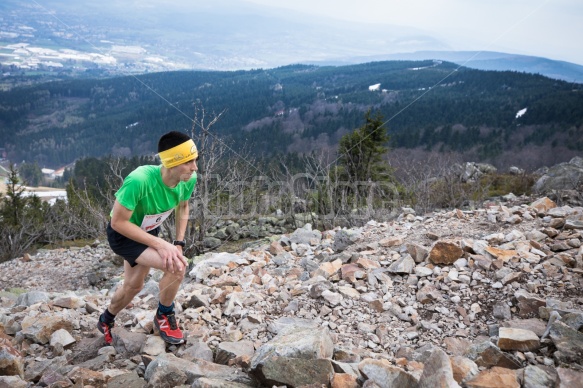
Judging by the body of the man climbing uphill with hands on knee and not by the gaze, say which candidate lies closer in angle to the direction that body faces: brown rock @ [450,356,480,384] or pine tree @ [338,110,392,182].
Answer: the brown rock

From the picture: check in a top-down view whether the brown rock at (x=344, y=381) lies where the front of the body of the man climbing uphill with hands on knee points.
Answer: yes

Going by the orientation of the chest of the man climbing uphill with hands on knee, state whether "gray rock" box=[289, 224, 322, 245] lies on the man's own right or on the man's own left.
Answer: on the man's own left

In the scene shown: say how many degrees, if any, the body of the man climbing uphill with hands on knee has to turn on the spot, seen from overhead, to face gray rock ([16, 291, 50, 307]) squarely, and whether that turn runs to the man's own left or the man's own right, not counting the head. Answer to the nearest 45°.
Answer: approximately 180°

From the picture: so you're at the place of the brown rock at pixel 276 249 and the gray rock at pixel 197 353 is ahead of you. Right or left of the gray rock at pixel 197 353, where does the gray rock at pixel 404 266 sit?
left

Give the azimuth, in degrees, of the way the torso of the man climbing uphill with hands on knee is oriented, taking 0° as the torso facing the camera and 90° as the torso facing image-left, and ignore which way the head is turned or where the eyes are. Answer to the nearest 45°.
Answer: approximately 315°

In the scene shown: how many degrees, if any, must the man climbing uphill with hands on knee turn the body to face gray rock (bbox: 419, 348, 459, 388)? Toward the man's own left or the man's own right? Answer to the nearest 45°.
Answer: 0° — they already face it

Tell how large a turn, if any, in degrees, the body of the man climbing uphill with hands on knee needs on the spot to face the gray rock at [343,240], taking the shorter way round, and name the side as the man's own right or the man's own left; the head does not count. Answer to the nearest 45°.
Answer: approximately 90° to the man's own left
